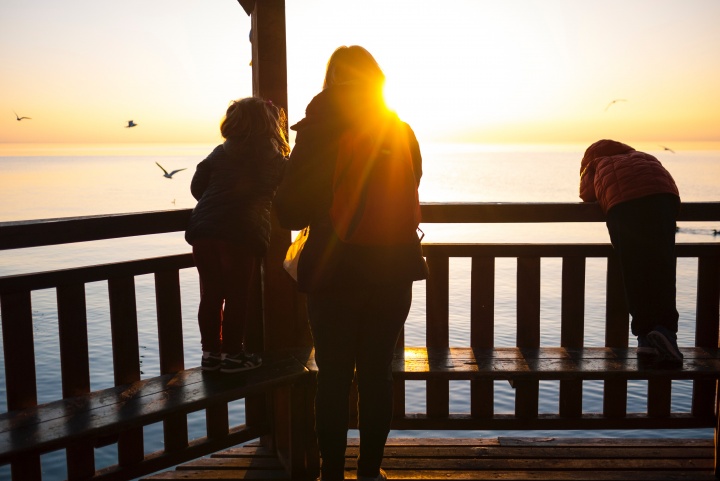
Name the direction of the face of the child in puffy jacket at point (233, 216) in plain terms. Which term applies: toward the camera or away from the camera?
away from the camera

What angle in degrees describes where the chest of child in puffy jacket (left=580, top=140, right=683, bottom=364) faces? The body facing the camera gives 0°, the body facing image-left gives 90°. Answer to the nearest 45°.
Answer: approximately 135°

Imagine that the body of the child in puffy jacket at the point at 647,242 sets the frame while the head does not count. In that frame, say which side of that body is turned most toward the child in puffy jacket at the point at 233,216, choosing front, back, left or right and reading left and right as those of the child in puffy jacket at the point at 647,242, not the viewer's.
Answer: left
